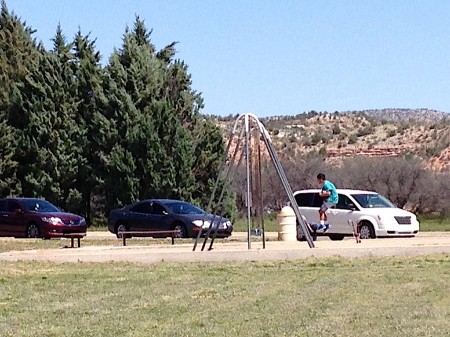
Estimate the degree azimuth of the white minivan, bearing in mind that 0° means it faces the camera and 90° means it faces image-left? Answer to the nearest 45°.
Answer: approximately 315°

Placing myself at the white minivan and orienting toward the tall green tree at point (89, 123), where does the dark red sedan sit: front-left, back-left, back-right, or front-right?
front-left

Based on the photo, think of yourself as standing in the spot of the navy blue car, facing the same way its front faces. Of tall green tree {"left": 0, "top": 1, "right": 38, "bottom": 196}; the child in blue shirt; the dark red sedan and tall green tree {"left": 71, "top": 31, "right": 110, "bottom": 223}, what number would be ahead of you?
1

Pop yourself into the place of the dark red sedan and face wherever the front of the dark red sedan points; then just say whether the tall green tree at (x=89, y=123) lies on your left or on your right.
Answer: on your left

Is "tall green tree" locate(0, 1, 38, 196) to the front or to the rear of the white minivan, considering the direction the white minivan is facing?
to the rear

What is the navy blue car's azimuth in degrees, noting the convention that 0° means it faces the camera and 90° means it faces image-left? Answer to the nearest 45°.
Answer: approximately 315°

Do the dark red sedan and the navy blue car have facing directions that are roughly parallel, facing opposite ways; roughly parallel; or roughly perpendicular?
roughly parallel

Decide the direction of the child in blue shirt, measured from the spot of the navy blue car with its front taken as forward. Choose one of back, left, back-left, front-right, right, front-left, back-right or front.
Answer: front

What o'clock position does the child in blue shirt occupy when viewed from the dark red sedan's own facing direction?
The child in blue shirt is roughly at 12 o'clock from the dark red sedan.

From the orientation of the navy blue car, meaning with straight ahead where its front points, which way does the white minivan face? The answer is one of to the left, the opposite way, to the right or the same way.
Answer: the same way
